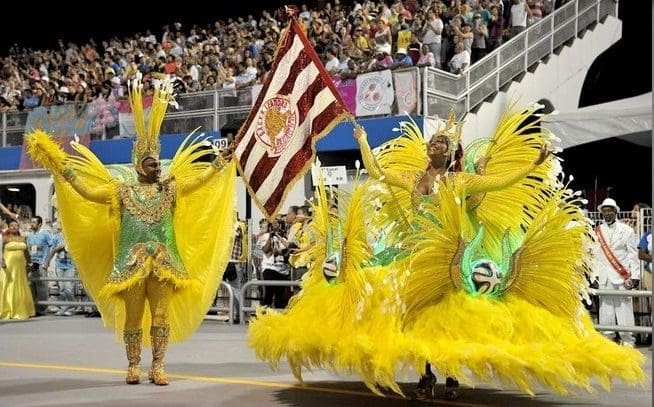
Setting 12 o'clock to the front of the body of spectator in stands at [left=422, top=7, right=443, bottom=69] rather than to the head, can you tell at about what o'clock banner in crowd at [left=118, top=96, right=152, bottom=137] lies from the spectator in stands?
The banner in crowd is roughly at 2 o'clock from the spectator in stands.

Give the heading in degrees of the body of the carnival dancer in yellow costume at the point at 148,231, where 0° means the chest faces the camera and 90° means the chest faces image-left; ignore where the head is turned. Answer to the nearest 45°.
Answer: approximately 0°

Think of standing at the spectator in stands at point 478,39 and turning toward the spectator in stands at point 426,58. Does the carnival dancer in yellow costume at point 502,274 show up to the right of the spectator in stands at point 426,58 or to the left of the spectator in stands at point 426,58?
left

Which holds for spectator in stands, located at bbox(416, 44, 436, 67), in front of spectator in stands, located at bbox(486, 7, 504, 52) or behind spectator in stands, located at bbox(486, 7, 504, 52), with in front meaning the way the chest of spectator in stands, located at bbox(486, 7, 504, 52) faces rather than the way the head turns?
in front

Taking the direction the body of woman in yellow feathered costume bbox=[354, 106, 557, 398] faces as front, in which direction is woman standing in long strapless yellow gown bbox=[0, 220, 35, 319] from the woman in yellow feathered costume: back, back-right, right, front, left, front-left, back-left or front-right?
right

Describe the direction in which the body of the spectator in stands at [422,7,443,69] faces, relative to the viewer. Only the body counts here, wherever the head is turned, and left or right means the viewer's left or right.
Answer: facing the viewer and to the left of the viewer

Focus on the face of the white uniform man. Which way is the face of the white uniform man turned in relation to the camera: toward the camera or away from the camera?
toward the camera

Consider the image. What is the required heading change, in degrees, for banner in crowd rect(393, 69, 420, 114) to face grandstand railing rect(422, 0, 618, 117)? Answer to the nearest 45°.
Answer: approximately 135° to its left

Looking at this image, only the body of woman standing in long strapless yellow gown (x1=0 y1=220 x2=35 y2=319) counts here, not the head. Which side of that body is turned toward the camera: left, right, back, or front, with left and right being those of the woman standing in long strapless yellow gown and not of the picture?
front

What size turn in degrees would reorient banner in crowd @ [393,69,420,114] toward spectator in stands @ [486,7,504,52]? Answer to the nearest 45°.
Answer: approximately 135° to its left

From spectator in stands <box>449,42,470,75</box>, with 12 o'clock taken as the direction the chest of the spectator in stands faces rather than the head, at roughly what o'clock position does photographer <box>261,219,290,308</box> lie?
The photographer is roughly at 12 o'clock from the spectator in stands.

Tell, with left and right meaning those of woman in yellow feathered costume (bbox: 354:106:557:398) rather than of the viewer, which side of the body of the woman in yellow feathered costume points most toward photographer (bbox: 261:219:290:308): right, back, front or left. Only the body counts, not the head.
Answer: right

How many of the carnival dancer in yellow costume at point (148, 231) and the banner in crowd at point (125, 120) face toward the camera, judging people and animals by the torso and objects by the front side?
2

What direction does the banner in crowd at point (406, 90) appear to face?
toward the camera

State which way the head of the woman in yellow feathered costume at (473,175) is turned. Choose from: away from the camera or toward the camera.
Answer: toward the camera
